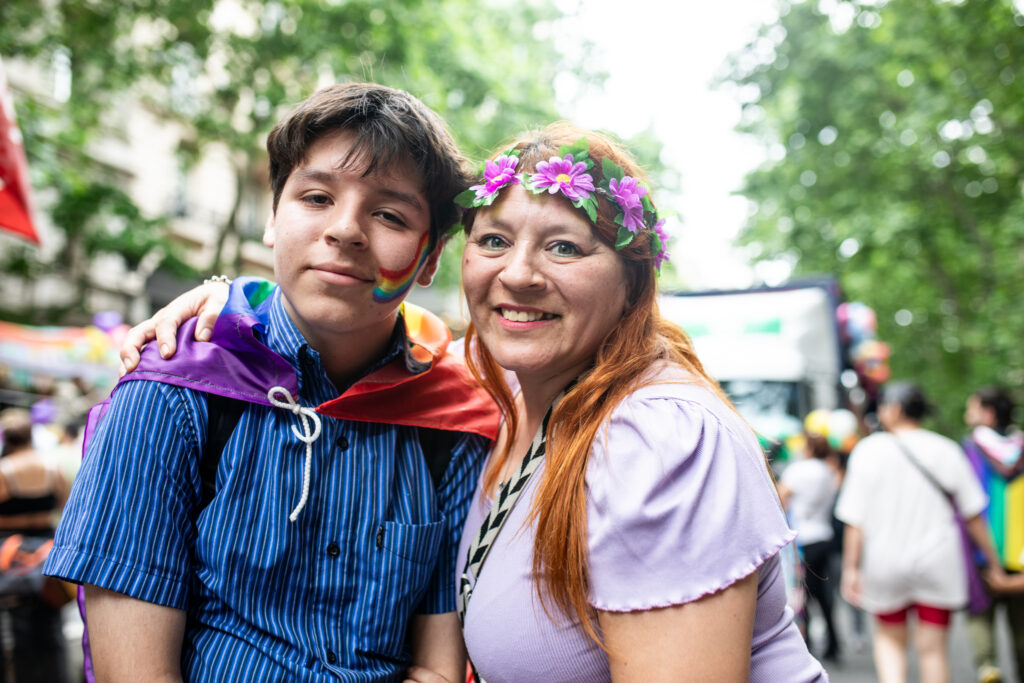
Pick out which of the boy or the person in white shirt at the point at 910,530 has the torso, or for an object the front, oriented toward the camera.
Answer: the boy

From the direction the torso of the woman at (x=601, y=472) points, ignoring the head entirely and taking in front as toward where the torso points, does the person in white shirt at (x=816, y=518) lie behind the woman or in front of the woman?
behind

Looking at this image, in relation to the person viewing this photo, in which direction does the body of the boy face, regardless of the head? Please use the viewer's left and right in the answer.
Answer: facing the viewer

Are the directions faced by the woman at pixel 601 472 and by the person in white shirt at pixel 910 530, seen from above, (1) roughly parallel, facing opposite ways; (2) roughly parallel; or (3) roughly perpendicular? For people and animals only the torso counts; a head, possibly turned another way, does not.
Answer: roughly parallel, facing opposite ways

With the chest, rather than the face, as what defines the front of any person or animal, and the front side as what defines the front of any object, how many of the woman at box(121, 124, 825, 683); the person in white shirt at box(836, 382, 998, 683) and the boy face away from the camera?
1

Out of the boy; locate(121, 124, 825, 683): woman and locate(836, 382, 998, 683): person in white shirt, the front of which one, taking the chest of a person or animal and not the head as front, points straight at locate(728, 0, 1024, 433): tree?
the person in white shirt

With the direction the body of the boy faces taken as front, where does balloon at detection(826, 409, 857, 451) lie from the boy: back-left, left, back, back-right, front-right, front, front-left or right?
back-left

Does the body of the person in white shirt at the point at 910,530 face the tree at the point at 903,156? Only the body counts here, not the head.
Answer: yes

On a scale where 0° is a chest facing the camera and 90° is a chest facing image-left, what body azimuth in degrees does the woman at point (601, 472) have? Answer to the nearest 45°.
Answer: approximately 45°

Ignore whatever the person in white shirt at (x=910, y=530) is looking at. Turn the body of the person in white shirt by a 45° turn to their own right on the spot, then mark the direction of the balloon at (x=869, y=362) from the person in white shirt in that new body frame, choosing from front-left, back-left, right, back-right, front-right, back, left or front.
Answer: front-left

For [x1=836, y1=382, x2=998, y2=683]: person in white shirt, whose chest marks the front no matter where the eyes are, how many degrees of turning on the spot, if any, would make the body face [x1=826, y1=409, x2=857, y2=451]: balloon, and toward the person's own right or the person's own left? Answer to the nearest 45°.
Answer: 0° — they already face it

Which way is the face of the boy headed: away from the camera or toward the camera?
toward the camera

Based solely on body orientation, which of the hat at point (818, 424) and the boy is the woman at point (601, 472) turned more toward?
the boy

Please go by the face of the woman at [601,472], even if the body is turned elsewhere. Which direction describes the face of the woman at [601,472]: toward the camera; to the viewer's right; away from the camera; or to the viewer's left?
toward the camera

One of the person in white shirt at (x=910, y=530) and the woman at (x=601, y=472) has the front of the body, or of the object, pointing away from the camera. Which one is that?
the person in white shirt

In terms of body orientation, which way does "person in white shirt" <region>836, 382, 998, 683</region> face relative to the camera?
away from the camera

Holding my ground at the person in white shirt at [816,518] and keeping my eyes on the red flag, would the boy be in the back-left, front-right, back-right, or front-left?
front-left

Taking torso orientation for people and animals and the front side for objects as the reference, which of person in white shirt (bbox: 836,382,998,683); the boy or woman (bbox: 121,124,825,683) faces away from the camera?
the person in white shirt

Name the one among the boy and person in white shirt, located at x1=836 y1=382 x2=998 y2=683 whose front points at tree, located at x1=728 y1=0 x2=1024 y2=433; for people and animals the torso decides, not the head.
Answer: the person in white shirt

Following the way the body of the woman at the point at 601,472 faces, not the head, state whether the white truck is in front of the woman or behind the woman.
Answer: behind
